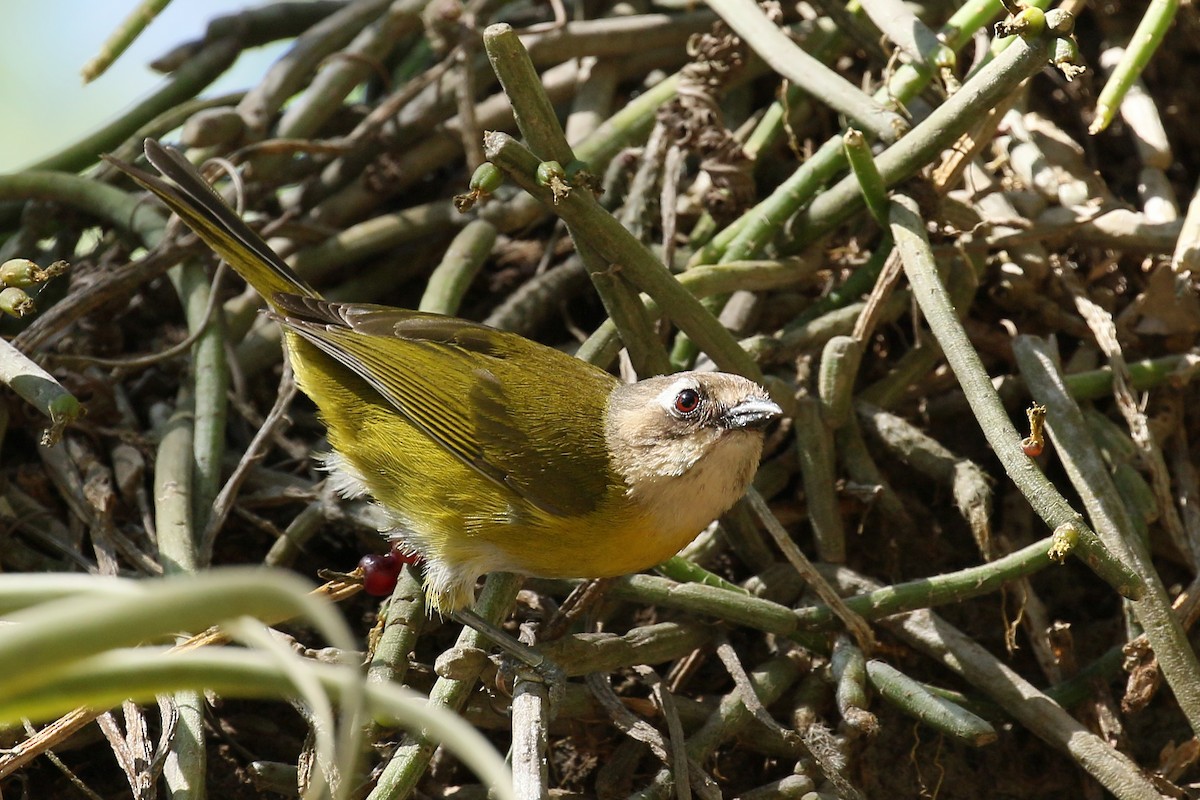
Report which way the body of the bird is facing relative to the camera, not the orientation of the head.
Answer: to the viewer's right
